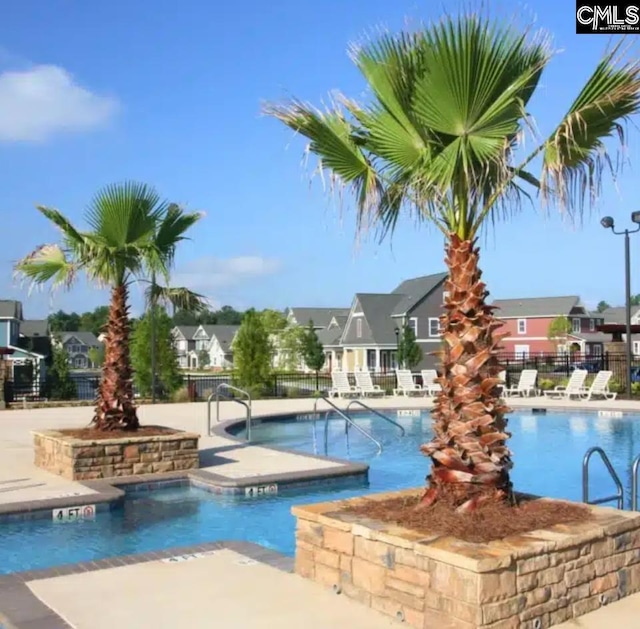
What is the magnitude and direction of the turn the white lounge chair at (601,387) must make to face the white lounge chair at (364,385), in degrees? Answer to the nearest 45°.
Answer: approximately 45° to its right

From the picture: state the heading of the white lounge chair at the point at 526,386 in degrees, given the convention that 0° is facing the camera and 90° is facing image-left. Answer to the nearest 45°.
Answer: approximately 45°

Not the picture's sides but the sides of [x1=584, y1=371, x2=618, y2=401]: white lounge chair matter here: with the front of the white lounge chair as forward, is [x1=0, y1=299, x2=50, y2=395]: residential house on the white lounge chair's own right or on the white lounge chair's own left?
on the white lounge chair's own right

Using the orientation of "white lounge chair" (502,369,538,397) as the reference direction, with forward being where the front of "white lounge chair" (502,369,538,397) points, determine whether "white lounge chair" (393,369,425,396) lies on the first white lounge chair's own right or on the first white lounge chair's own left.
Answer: on the first white lounge chair's own right

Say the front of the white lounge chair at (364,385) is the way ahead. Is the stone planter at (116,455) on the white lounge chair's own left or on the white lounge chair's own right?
on the white lounge chair's own right

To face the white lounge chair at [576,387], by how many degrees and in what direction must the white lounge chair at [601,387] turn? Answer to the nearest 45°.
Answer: approximately 45° to its right

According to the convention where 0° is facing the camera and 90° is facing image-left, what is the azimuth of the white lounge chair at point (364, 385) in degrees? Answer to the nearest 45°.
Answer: approximately 315°
